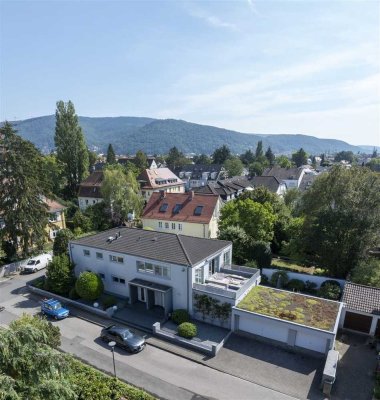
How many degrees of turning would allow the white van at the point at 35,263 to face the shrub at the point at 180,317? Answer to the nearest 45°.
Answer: approximately 90° to its left

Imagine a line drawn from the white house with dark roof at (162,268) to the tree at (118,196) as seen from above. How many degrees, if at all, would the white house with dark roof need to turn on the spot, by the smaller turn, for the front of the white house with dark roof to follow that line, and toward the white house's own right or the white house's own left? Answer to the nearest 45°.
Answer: approximately 135° to the white house's own right

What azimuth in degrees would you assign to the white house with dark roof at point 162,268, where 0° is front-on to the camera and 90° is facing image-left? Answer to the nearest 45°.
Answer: approximately 45°

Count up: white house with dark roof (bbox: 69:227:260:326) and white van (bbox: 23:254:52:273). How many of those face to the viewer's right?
0

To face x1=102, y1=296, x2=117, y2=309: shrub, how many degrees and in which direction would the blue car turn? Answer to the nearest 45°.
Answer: approximately 45° to its left

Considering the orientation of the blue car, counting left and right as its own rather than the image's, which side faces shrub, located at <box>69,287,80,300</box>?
left
